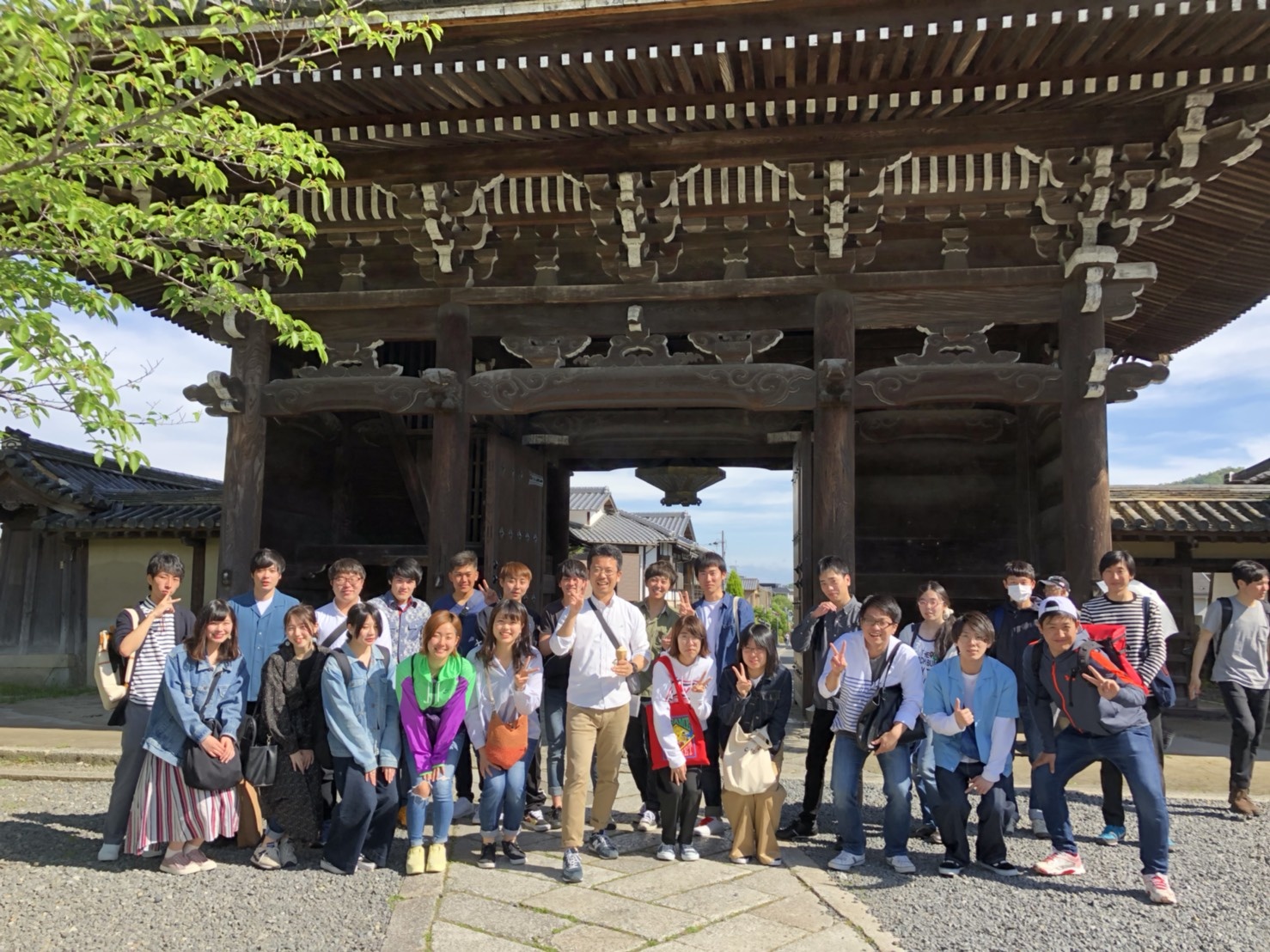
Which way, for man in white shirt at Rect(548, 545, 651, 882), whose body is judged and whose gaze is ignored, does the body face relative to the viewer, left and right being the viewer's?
facing the viewer

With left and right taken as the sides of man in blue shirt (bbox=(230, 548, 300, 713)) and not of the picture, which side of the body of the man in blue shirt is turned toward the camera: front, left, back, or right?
front

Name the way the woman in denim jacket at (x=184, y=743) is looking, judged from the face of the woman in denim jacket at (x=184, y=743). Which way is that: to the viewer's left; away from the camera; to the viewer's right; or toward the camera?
toward the camera

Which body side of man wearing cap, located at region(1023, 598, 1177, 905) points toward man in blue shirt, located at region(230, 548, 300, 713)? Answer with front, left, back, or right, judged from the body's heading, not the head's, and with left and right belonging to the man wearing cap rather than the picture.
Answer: right

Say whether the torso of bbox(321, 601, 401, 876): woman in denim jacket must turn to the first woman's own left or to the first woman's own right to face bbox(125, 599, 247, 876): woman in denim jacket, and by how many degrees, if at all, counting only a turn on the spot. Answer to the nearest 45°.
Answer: approximately 135° to the first woman's own right

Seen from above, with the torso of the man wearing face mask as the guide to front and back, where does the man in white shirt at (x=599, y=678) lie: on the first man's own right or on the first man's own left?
on the first man's own right

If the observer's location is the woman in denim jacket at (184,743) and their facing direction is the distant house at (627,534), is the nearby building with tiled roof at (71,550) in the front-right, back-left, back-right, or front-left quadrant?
front-left

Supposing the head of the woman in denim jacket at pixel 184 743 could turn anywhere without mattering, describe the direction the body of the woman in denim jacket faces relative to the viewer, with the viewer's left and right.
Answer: facing the viewer and to the right of the viewer

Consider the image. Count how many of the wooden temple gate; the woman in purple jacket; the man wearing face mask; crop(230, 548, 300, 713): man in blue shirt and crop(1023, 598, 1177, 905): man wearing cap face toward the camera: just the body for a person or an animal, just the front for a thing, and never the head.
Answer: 5

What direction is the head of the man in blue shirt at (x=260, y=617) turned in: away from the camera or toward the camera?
toward the camera

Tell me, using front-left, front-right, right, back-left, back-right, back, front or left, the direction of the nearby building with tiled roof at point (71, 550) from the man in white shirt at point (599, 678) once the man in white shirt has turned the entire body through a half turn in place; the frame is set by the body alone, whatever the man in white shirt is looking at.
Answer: front-left

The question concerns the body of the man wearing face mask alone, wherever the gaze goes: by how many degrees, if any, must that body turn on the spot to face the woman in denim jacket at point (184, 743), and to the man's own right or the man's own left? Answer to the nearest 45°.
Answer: approximately 45° to the man's own right

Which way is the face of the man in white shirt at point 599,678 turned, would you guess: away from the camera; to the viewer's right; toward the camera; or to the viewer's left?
toward the camera
